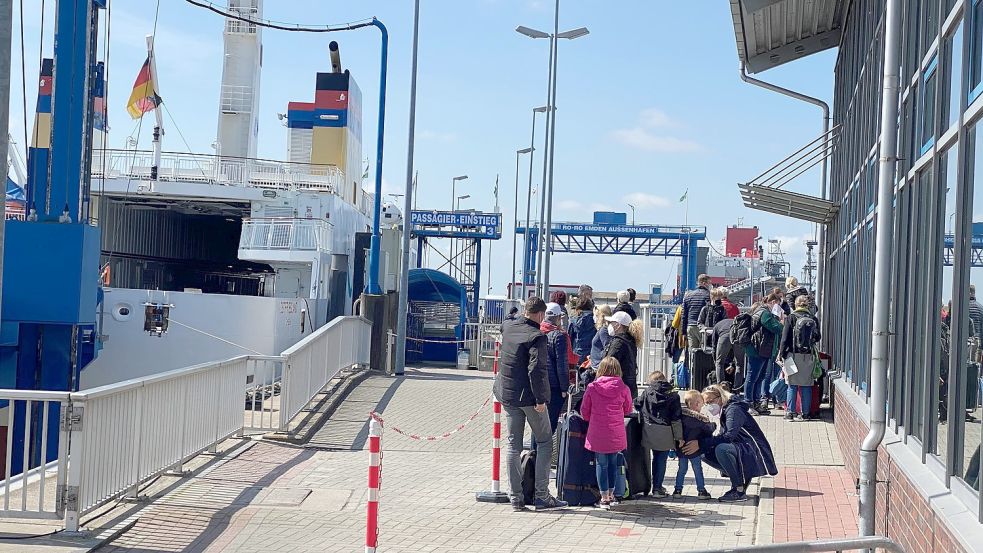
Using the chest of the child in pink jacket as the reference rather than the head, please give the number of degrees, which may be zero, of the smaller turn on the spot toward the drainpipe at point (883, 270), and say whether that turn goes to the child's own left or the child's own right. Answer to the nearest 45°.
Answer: approximately 135° to the child's own right

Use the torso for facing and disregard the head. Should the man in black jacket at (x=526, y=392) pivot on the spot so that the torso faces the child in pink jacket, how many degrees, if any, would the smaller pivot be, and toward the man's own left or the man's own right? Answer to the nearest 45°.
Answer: approximately 45° to the man's own right

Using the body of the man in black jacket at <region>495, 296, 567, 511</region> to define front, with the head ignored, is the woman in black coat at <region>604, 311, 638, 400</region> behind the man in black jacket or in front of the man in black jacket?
in front

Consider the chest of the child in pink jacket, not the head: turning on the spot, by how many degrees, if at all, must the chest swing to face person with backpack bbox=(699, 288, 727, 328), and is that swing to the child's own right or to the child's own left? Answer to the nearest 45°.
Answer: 0° — they already face them

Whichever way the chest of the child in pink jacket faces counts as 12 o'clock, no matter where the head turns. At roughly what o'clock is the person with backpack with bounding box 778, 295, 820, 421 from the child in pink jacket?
The person with backpack is roughly at 1 o'clock from the child in pink jacket.

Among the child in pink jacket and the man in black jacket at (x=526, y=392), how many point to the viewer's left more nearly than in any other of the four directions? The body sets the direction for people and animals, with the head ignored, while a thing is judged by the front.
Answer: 0

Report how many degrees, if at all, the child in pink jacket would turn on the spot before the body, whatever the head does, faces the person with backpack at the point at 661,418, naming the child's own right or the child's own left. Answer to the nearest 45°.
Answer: approximately 45° to the child's own right

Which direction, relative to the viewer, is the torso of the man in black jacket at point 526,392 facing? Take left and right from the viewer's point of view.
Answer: facing away from the viewer and to the right of the viewer

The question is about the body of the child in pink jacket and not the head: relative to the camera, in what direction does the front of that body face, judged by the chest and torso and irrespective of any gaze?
away from the camera

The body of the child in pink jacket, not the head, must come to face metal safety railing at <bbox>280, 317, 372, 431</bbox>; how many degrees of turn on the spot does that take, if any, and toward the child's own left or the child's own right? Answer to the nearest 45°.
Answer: approximately 45° to the child's own left

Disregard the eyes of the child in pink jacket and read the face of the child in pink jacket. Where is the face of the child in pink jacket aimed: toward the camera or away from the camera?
away from the camera

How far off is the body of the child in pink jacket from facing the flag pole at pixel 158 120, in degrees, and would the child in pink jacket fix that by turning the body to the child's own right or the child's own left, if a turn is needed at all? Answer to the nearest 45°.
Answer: approximately 45° to the child's own left

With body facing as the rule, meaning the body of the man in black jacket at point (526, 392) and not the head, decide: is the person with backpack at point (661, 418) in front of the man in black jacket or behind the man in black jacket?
in front

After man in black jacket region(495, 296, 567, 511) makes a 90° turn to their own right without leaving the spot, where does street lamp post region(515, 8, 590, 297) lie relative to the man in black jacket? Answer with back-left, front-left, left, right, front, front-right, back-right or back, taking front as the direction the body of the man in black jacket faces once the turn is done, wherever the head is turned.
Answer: back-left

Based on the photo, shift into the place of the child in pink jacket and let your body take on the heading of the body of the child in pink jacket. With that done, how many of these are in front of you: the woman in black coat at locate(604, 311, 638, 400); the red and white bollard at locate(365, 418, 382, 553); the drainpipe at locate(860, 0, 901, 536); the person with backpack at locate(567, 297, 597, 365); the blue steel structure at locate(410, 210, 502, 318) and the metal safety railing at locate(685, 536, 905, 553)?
3

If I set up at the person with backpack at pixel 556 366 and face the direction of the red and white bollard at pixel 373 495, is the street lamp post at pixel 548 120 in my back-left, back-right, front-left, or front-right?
back-right
